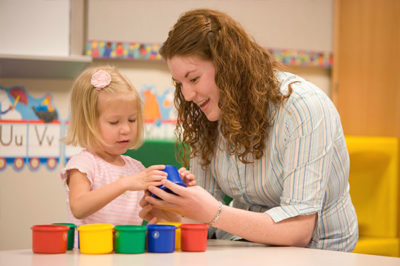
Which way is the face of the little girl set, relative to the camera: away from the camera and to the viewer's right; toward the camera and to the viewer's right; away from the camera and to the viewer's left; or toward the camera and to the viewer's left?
toward the camera and to the viewer's right

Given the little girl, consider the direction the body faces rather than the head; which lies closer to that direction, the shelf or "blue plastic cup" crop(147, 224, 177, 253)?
the blue plastic cup

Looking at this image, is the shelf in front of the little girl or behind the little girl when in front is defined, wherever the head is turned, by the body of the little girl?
behind

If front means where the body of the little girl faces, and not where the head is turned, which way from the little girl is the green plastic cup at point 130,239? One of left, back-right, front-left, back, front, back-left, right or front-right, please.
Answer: front-right

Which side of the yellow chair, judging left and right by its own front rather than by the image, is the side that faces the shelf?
right

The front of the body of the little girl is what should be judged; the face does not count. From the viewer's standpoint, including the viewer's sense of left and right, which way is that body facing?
facing the viewer and to the right of the viewer

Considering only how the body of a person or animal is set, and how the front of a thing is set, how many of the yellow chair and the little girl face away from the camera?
0

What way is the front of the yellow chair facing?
toward the camera

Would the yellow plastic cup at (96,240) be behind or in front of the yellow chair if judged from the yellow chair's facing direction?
in front
